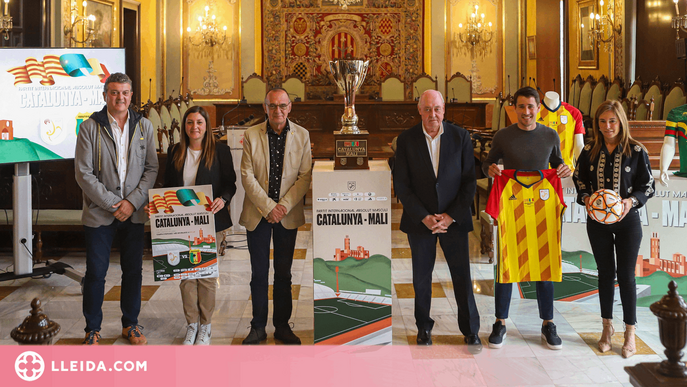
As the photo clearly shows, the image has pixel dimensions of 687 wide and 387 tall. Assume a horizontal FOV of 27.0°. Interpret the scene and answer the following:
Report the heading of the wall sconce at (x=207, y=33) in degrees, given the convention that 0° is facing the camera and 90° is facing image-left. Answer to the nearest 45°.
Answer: approximately 0°

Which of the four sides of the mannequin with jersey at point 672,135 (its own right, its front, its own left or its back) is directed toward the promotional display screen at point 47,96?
right

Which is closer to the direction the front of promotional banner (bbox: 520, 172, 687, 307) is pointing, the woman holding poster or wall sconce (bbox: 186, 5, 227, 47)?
the woman holding poster

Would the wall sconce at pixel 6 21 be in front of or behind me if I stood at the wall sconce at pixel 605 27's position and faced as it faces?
in front

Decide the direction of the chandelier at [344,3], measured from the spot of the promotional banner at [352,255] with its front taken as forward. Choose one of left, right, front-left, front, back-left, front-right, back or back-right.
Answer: back

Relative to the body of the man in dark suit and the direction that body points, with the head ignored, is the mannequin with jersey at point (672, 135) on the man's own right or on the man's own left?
on the man's own left

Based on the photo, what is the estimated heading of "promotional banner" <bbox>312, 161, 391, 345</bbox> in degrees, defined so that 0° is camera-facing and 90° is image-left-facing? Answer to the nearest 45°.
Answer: approximately 0°
